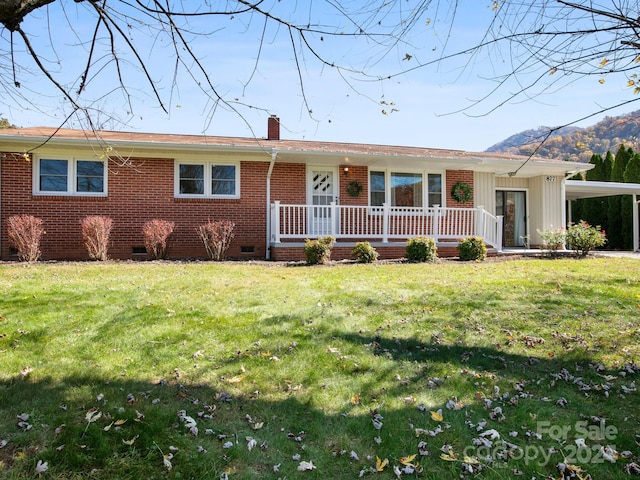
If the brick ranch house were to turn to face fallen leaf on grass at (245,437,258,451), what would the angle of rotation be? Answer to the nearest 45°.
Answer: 0° — it already faces it

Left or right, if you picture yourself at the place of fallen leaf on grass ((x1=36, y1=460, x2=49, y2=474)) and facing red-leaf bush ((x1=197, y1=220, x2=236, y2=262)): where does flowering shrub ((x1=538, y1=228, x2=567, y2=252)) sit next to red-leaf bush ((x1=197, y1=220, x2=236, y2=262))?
right

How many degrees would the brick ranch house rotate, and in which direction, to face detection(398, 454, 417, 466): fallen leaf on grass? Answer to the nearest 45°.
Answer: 0° — it already faces it

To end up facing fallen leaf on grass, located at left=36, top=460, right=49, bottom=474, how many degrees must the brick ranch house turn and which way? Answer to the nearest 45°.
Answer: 0° — it already faces it

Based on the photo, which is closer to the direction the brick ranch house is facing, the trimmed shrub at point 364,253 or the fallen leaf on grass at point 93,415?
the fallen leaf on grass

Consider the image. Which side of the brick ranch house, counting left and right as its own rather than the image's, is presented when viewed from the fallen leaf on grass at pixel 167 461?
front

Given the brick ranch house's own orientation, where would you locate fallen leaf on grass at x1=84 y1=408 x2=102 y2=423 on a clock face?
The fallen leaf on grass is roughly at 12 o'clock from the brick ranch house.

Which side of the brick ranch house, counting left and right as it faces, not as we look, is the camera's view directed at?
front

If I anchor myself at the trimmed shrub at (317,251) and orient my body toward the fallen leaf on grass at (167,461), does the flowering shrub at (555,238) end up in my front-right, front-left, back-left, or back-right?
back-left

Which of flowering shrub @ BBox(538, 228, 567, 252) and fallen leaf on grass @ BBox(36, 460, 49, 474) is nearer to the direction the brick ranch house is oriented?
the fallen leaf on grass

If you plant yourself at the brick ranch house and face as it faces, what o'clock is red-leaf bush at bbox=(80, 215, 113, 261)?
The red-leaf bush is roughly at 2 o'clock from the brick ranch house.

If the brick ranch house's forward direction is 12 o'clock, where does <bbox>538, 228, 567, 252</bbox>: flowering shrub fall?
The flowering shrub is roughly at 9 o'clock from the brick ranch house.

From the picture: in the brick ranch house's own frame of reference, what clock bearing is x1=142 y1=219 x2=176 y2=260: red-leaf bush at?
The red-leaf bush is roughly at 2 o'clock from the brick ranch house.

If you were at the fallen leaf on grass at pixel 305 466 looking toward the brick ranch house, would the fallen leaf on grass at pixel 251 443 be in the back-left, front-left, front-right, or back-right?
front-left
